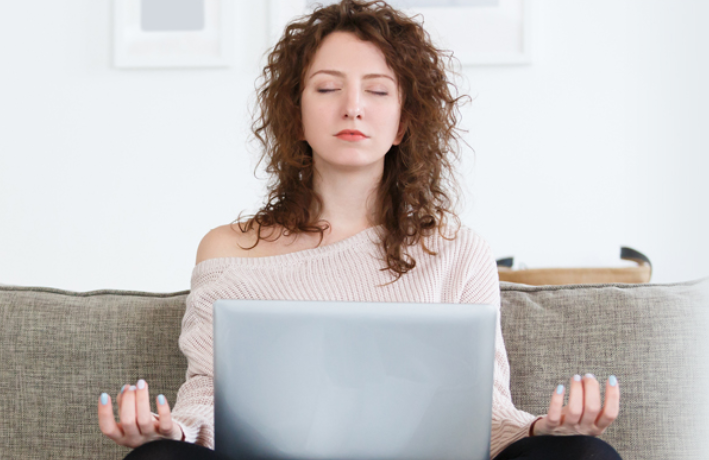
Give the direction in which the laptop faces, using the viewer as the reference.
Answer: facing away from the viewer

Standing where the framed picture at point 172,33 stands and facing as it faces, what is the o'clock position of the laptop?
The laptop is roughly at 12 o'clock from the framed picture.

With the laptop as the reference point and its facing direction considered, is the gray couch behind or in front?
in front

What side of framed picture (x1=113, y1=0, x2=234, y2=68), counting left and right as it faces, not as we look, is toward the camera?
front

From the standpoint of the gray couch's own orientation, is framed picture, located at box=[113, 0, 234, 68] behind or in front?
behind

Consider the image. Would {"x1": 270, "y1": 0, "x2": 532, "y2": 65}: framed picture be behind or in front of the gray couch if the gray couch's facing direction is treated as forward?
behind

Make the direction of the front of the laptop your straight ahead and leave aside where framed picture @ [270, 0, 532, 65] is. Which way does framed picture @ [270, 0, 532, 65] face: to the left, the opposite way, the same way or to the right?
the opposite way

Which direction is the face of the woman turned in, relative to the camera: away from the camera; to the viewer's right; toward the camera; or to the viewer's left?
toward the camera

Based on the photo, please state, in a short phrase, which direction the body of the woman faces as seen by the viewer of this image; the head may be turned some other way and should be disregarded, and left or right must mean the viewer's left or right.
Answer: facing the viewer

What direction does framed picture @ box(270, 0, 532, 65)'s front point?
toward the camera

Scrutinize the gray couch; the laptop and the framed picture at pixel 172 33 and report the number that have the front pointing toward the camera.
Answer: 2

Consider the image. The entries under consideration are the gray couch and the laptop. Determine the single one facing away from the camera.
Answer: the laptop

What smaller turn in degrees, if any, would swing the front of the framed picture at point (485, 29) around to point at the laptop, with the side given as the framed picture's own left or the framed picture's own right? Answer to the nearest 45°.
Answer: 0° — it already faces it

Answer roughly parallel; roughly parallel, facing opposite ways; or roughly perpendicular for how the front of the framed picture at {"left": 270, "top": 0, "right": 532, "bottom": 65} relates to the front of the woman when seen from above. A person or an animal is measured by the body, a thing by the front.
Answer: roughly parallel

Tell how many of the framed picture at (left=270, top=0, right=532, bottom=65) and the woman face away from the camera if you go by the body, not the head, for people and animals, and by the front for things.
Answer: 0
